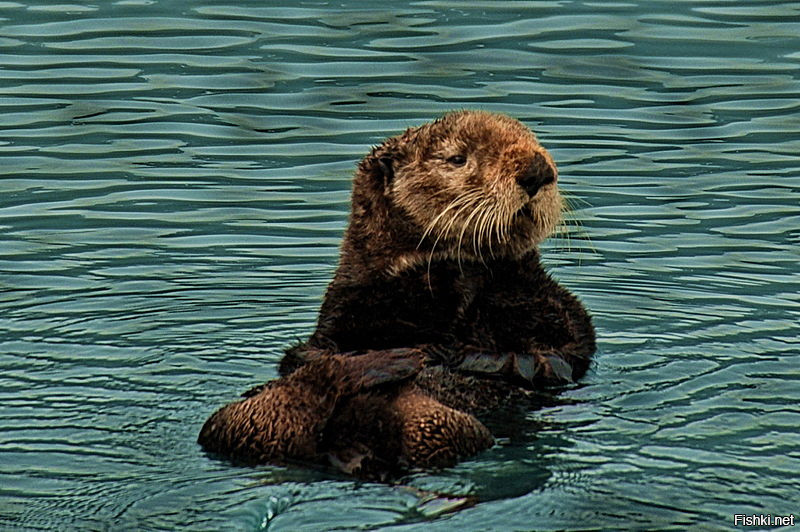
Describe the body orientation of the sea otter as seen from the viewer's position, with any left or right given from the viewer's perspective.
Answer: facing the viewer and to the right of the viewer
